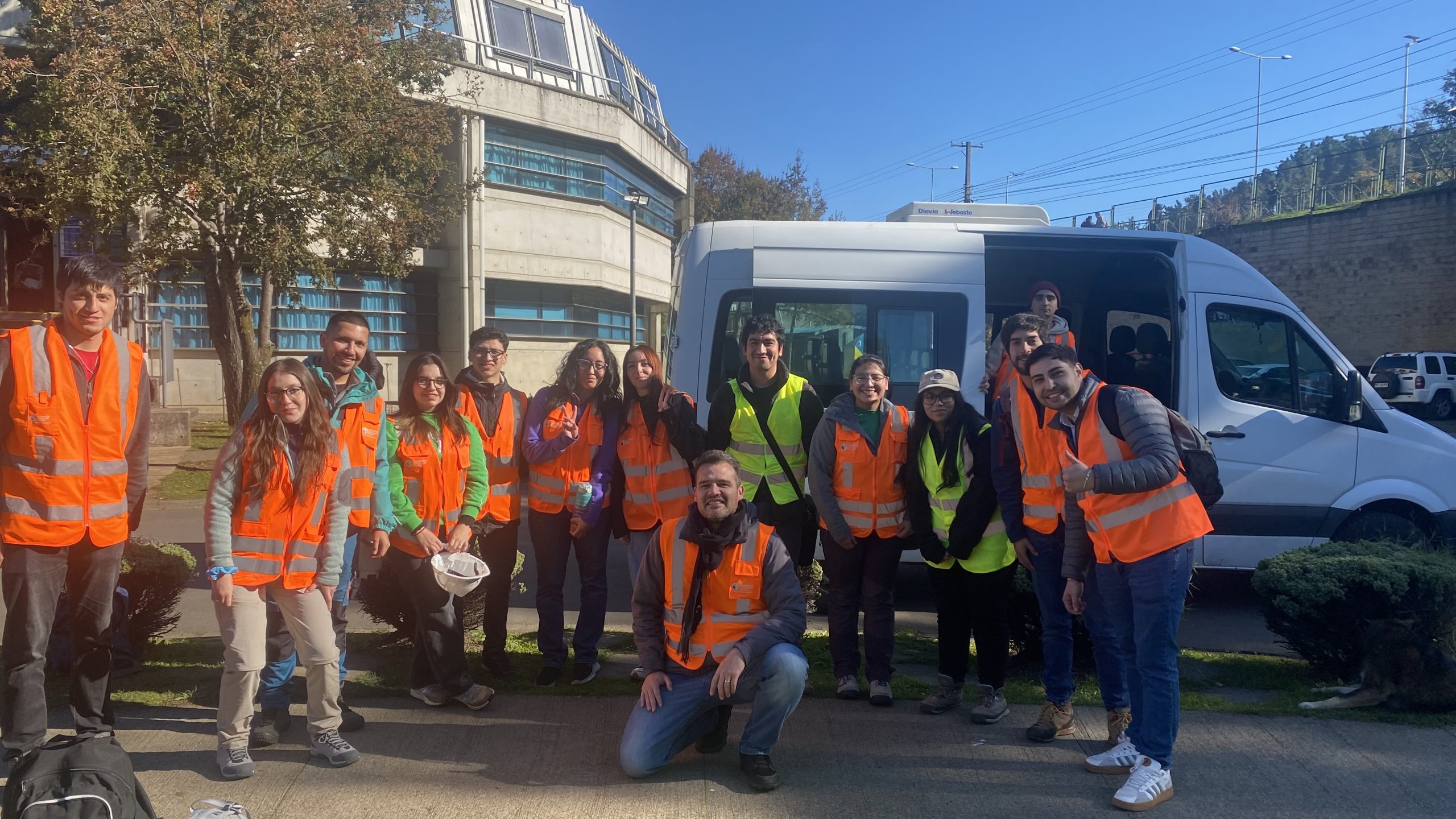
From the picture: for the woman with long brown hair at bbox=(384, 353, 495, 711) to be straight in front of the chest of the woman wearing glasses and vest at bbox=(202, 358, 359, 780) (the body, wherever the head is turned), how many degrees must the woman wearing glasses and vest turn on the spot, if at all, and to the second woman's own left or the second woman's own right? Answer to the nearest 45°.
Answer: approximately 135° to the second woman's own left

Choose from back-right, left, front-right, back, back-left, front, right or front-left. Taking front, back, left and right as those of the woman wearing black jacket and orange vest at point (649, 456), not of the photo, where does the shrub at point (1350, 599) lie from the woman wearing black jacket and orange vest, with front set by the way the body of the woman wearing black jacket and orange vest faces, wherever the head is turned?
left

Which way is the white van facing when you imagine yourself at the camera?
facing to the right of the viewer

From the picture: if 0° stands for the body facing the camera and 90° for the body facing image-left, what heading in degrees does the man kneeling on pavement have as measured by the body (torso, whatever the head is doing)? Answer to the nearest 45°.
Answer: approximately 0°

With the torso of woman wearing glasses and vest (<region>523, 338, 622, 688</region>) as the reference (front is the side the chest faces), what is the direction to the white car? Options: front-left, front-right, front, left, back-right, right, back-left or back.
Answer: back-left

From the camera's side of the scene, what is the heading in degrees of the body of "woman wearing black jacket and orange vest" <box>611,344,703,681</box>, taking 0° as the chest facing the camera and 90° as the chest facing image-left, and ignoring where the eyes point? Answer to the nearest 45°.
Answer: approximately 0°

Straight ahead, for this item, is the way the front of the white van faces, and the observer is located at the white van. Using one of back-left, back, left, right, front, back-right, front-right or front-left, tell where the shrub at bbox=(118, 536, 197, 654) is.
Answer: back-right

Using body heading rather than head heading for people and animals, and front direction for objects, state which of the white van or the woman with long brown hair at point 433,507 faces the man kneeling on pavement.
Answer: the woman with long brown hair
